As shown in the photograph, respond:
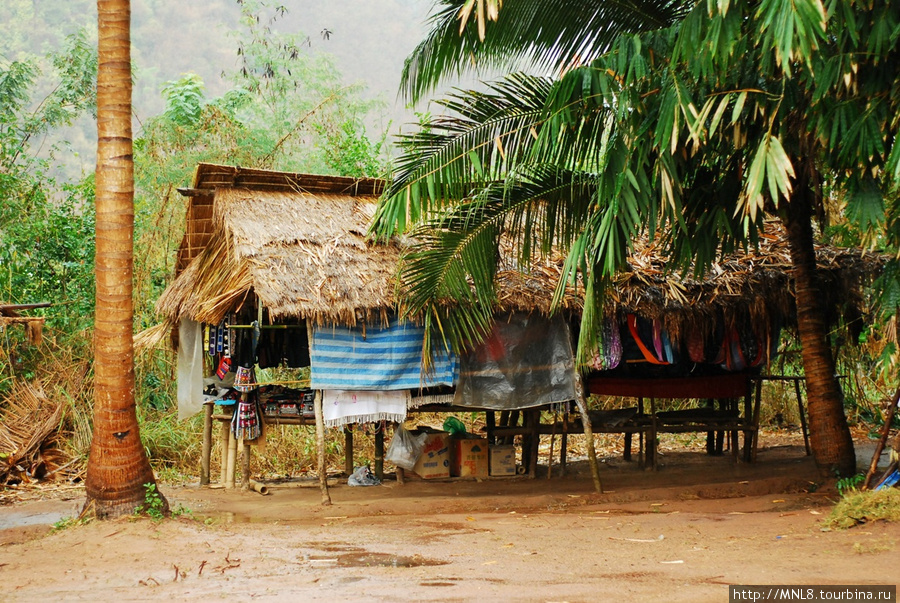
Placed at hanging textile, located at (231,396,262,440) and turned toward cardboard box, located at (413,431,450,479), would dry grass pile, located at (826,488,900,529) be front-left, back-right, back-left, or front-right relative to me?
front-right

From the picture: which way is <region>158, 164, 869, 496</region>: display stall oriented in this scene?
toward the camera

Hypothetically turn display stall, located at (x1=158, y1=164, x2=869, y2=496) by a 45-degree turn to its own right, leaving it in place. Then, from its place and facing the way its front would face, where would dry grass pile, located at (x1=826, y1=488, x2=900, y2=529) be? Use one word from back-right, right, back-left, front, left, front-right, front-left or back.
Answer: left
